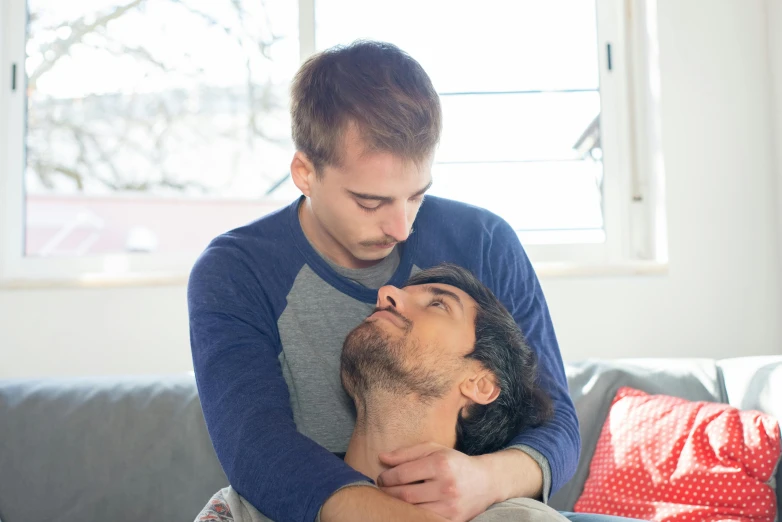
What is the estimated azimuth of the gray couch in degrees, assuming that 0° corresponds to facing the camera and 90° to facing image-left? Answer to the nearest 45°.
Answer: approximately 0°

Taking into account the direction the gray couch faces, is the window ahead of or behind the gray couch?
behind
